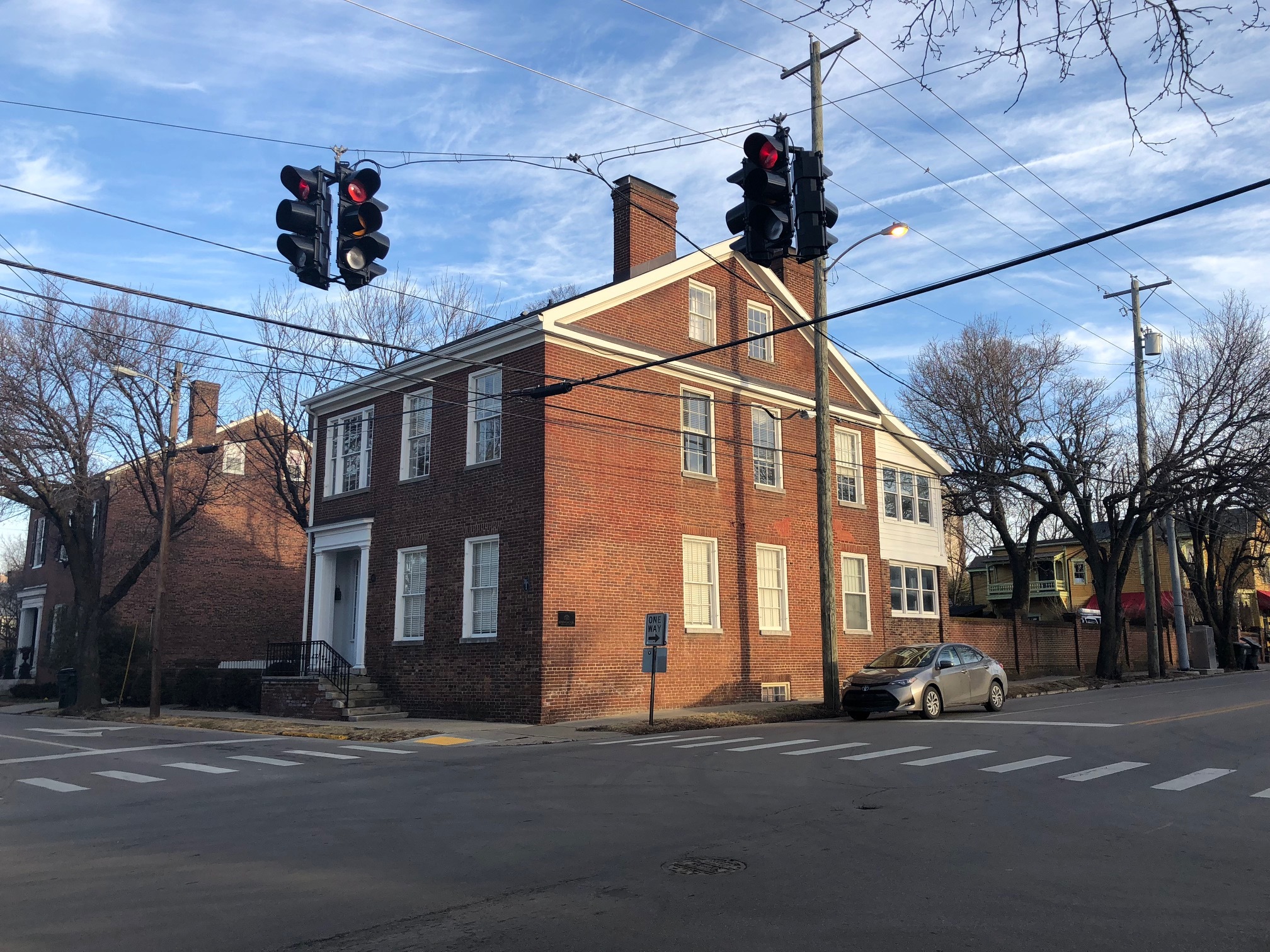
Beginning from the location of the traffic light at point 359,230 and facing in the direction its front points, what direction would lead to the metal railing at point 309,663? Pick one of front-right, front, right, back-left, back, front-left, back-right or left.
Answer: back-left

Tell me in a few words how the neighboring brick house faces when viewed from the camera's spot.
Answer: facing the viewer and to the left of the viewer

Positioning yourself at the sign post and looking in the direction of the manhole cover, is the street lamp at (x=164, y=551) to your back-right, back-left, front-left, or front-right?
back-right

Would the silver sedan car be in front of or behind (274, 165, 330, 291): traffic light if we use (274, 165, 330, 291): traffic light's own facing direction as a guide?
behind

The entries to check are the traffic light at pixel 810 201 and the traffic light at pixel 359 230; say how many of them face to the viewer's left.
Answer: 0

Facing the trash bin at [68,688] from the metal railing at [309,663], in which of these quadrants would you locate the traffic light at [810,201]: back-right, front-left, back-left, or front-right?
back-left

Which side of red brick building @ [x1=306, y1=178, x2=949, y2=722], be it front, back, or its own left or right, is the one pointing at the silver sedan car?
left
